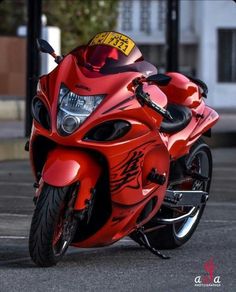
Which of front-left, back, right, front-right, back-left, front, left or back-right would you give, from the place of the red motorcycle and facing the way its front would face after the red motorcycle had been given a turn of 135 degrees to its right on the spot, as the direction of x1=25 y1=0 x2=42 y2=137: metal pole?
front

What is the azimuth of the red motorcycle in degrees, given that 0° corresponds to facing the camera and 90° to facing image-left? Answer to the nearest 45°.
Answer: approximately 45°

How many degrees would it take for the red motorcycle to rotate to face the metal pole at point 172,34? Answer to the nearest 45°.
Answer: approximately 135° to its right

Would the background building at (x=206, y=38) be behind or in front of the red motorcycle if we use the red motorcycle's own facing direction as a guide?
behind

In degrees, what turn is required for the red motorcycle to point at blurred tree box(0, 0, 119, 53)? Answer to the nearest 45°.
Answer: approximately 135° to its right
